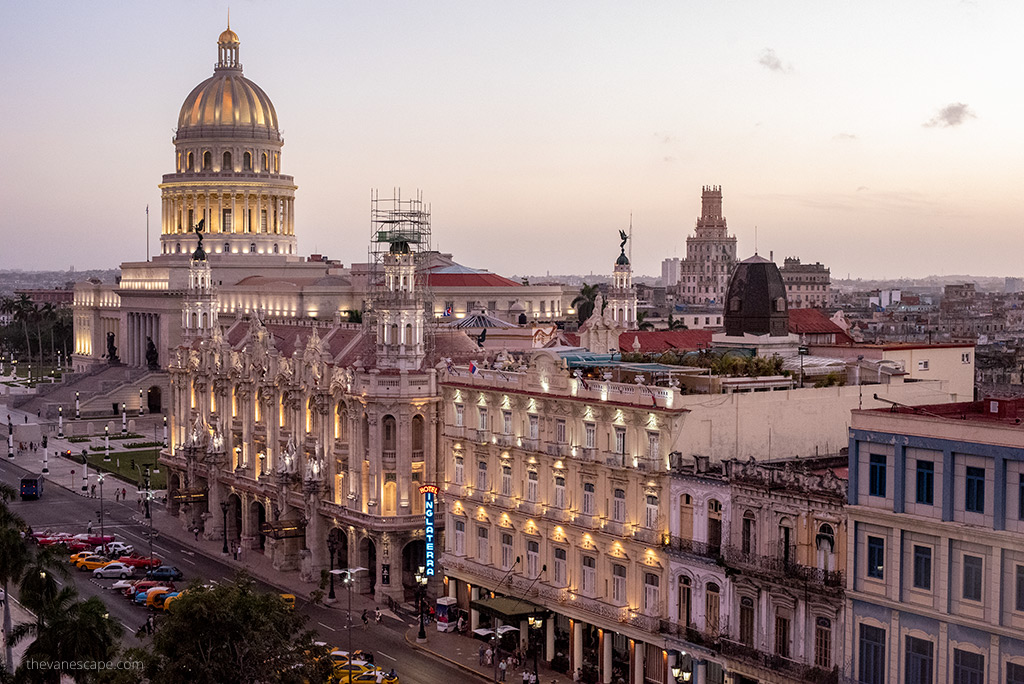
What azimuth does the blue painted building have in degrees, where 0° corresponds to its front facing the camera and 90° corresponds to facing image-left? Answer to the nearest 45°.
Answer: approximately 45°
